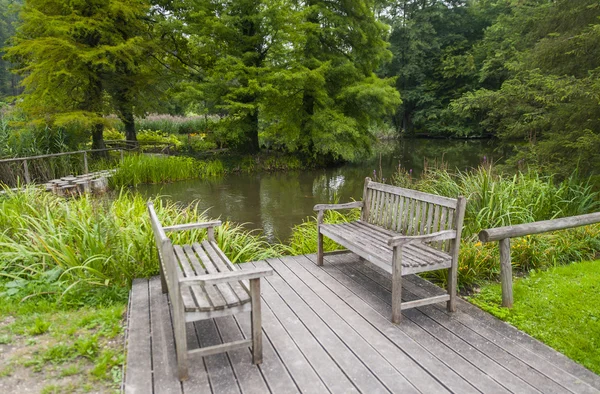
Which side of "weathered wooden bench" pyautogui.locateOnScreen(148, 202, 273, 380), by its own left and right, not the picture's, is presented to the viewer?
right

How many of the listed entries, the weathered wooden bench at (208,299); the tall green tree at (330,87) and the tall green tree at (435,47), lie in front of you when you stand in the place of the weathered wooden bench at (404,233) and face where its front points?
1

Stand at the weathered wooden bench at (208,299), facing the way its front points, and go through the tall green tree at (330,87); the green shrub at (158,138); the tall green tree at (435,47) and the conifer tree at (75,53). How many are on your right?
0

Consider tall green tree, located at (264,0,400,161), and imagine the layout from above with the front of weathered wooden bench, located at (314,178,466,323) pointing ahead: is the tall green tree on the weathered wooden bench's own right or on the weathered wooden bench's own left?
on the weathered wooden bench's own right

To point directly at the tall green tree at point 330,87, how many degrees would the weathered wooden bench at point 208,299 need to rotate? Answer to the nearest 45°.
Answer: approximately 90° to its left

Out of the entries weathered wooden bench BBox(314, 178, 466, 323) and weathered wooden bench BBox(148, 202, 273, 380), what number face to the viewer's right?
1

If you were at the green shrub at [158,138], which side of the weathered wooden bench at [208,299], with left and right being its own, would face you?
left

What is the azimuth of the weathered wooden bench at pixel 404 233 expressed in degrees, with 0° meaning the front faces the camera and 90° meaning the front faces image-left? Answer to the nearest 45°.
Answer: approximately 45°

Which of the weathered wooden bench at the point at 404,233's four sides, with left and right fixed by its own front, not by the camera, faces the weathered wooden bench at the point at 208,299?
front

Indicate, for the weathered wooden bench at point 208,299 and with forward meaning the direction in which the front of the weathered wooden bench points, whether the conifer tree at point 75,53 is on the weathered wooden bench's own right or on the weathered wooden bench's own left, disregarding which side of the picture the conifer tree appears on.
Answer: on the weathered wooden bench's own left

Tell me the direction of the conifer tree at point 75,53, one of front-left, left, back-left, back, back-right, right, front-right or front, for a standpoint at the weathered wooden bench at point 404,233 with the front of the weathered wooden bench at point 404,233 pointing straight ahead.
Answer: right

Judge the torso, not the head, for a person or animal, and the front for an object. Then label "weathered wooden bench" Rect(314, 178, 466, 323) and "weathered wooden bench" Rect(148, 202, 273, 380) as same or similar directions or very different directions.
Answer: very different directions

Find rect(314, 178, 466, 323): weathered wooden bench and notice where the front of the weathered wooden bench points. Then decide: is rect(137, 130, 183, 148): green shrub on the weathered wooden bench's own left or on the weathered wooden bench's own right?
on the weathered wooden bench's own right

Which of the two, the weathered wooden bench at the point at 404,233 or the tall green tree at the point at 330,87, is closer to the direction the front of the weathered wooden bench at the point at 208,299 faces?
the weathered wooden bench

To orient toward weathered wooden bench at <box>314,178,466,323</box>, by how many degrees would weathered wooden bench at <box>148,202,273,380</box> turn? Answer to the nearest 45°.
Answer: approximately 45° to its left
